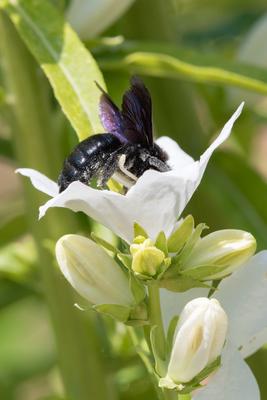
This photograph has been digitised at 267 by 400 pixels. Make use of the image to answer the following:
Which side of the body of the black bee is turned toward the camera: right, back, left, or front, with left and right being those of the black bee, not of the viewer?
right
